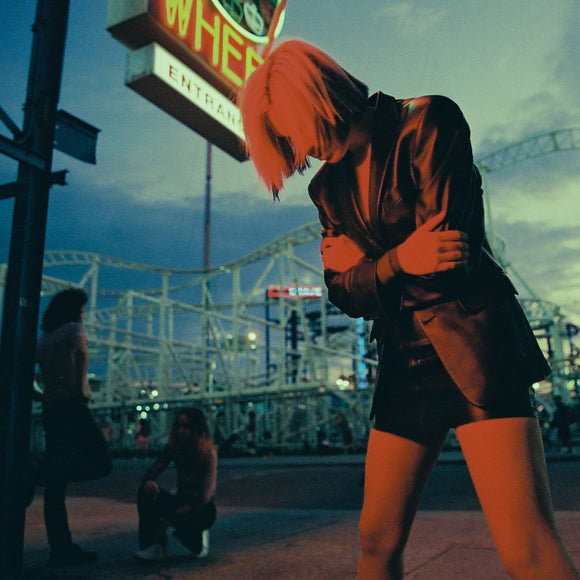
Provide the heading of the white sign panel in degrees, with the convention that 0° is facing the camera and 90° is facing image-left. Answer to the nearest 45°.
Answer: approximately 315°
